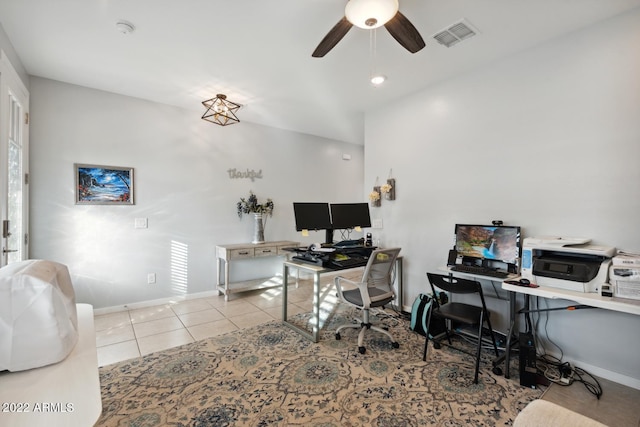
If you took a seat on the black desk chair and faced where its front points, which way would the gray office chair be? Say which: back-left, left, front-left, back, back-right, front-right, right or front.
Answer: back-left

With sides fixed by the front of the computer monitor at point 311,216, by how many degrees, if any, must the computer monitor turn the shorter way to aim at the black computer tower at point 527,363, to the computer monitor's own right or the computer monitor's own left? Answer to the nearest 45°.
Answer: approximately 45° to the computer monitor's own left

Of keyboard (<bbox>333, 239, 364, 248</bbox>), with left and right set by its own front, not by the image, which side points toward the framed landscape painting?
right

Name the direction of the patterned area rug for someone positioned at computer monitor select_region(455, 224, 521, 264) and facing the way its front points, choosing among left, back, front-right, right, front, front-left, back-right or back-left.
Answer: front

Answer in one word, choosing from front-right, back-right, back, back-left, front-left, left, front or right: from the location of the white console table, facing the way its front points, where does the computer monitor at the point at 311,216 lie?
front

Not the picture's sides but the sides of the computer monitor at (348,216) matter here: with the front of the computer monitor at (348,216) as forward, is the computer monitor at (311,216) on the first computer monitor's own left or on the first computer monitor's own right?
on the first computer monitor's own right

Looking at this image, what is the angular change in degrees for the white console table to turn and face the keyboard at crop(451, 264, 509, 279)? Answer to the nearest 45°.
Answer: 0° — it already faces it

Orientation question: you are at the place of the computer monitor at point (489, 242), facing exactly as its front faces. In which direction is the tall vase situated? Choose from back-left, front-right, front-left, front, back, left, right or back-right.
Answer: front-right

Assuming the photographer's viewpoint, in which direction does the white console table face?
facing the viewer and to the right of the viewer

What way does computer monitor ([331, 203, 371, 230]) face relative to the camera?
toward the camera

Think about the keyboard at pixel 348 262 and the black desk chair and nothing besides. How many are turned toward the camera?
1

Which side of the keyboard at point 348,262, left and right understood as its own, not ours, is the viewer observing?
front

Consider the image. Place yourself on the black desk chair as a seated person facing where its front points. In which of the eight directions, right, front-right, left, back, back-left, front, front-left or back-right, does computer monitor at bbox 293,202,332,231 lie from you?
back-left

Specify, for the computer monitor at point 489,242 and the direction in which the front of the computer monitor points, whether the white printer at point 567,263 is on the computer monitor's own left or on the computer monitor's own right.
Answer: on the computer monitor's own left
